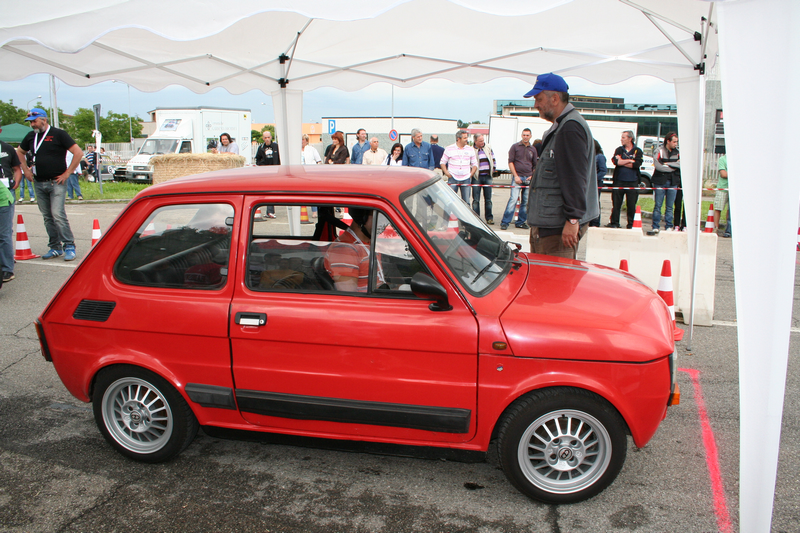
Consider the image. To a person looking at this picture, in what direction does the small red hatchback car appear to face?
facing to the right of the viewer

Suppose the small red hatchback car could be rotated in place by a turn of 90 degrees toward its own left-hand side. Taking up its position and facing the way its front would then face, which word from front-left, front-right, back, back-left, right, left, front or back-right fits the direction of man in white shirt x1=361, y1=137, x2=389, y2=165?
front

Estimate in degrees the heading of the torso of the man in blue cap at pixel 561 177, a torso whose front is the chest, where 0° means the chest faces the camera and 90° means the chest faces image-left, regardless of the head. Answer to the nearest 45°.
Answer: approximately 90°

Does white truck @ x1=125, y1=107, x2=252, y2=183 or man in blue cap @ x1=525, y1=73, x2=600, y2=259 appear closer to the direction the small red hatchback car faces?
the man in blue cap

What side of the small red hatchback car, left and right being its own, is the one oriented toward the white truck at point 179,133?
left

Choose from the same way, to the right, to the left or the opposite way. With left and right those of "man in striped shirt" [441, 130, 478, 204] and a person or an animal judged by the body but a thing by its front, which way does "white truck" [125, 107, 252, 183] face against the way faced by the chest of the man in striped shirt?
the same way

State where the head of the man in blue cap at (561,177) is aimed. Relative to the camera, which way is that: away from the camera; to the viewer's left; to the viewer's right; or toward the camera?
to the viewer's left

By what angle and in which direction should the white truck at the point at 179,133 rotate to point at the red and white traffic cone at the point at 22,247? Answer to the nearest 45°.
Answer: approximately 45° to its left

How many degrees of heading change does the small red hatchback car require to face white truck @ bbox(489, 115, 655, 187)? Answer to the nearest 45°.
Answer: approximately 90° to its left

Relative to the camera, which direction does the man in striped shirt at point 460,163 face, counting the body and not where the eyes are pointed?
toward the camera

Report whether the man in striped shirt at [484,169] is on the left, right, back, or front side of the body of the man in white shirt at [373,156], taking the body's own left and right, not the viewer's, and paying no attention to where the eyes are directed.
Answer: left

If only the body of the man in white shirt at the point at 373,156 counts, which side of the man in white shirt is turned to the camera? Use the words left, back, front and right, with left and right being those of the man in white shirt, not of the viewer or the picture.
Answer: front
